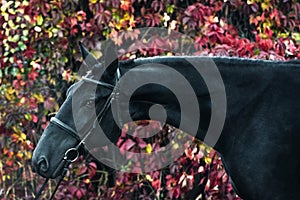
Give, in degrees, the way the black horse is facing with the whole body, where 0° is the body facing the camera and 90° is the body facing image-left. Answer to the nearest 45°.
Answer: approximately 90°

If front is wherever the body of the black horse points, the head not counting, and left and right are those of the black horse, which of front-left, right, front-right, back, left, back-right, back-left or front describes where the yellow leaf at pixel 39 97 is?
front-right
